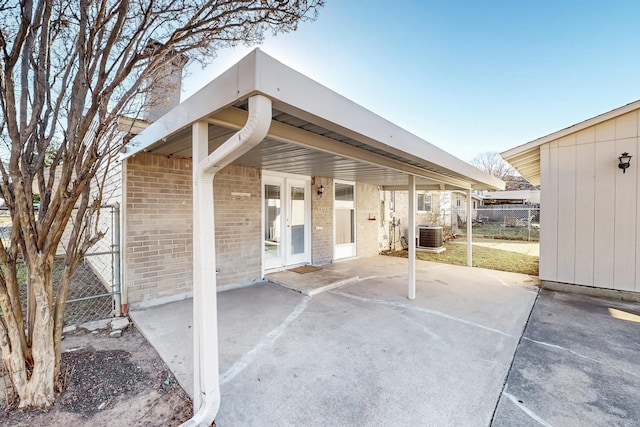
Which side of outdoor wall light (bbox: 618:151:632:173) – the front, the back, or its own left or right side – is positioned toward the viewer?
front

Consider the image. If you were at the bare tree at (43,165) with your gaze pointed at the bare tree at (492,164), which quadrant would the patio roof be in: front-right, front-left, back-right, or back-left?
front-right

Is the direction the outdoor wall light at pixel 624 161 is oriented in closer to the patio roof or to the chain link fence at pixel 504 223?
the patio roof

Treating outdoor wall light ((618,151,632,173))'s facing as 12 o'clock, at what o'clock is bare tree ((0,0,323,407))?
The bare tree is roughly at 1 o'clock from the outdoor wall light.

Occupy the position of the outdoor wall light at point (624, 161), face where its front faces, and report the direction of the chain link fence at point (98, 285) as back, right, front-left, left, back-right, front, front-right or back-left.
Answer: front-right

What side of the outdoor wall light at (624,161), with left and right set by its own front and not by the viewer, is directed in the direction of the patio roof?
front

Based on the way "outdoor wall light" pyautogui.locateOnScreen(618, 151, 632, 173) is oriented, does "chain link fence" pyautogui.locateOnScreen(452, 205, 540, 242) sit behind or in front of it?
behind

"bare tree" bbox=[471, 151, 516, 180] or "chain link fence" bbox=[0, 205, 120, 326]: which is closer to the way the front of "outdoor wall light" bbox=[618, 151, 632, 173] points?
the chain link fence

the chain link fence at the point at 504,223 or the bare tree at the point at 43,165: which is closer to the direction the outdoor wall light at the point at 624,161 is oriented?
the bare tree

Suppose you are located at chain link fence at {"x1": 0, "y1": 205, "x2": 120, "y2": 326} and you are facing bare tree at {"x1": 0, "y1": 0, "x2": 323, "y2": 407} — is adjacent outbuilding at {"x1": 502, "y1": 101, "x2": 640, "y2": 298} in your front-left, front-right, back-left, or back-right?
front-left
